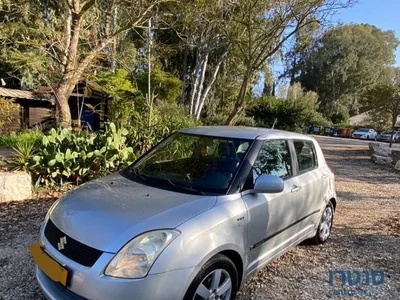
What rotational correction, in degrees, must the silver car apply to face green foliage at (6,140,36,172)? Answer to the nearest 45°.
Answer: approximately 90° to its right

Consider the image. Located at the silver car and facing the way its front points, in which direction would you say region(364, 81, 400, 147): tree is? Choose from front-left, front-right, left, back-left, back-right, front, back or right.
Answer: back

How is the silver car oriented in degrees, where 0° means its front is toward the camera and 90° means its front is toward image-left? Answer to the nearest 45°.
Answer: approximately 45°

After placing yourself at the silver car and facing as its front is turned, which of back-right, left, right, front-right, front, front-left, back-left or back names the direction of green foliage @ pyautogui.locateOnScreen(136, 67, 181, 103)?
back-right

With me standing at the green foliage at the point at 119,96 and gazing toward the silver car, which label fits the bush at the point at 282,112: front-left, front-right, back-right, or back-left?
back-left

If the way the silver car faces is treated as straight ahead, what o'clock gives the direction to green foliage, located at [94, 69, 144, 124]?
The green foliage is roughly at 4 o'clock from the silver car.

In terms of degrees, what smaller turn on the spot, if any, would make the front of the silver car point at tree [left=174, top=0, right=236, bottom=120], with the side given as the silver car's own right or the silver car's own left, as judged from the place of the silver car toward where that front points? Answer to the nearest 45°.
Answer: approximately 135° to the silver car's own right

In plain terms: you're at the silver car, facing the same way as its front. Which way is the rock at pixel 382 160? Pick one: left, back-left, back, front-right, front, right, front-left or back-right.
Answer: back

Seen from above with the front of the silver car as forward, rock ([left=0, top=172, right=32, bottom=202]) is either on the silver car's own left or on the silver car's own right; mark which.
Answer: on the silver car's own right

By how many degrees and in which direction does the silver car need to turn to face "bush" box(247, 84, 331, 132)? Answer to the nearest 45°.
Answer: approximately 135° to its right
